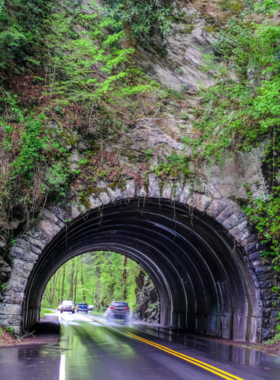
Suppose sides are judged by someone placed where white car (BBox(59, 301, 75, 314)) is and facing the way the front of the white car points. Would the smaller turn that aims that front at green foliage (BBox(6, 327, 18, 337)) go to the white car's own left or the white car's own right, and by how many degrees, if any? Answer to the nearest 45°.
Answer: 0° — it already faces it

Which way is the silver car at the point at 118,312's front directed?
away from the camera

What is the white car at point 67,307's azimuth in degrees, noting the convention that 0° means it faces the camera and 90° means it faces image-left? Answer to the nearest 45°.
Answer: approximately 0°
